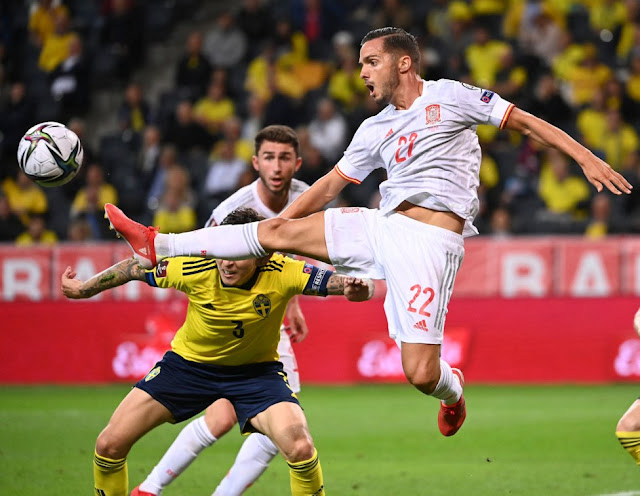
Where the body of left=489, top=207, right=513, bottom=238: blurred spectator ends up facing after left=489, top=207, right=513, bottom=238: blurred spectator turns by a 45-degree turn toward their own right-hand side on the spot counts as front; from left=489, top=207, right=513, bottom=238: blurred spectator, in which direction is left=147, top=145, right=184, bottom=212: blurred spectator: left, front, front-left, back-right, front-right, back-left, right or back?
front-right

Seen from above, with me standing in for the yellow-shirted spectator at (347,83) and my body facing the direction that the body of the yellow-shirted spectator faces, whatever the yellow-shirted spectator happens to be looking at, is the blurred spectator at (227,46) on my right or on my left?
on my right

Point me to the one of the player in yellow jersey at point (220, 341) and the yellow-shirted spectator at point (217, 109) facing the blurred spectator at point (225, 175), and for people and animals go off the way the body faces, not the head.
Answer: the yellow-shirted spectator

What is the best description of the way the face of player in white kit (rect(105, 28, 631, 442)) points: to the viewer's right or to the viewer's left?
to the viewer's left

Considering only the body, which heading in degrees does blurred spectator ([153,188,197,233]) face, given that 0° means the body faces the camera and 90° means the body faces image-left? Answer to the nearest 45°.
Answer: approximately 0°

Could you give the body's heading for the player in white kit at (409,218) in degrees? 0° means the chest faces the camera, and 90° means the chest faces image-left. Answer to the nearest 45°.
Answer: approximately 45°

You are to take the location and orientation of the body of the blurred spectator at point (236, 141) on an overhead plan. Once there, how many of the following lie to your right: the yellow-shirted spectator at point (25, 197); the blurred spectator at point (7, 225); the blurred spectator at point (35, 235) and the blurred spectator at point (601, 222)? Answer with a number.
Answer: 3
